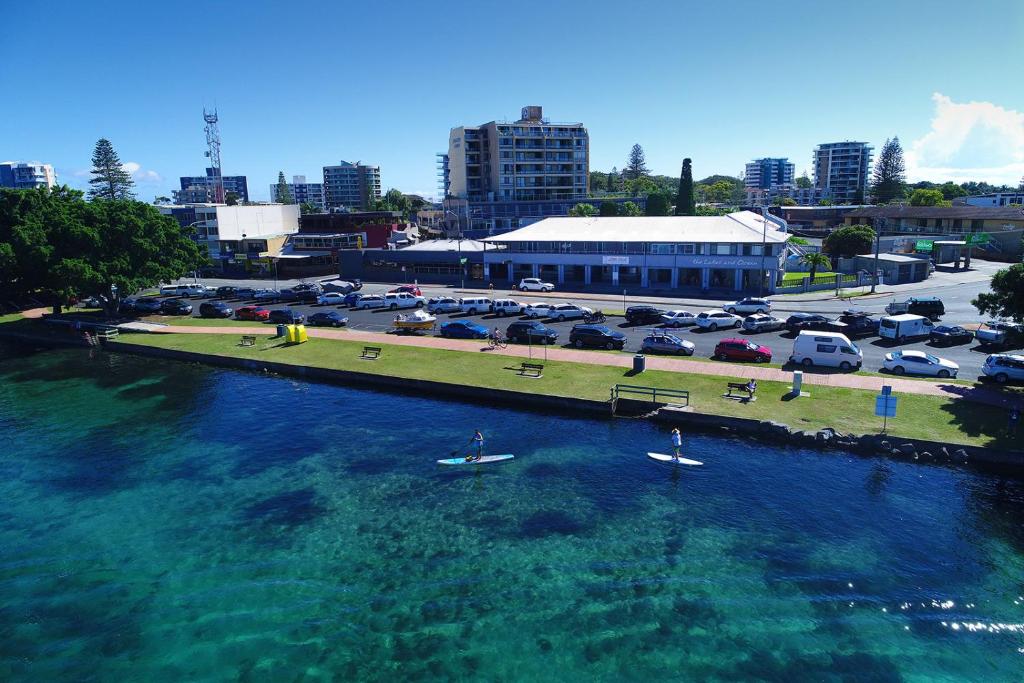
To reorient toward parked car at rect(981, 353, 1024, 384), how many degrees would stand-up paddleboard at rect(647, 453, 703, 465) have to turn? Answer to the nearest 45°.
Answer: approximately 135° to its right

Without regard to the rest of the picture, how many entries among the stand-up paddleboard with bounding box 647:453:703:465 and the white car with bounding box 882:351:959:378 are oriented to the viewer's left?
1

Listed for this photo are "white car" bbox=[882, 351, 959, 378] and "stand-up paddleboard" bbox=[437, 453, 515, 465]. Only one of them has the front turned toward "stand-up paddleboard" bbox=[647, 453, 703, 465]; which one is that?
"stand-up paddleboard" bbox=[437, 453, 515, 465]

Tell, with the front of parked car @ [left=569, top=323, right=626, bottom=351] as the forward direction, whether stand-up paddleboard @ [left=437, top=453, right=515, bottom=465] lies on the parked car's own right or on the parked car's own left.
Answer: on the parked car's own right

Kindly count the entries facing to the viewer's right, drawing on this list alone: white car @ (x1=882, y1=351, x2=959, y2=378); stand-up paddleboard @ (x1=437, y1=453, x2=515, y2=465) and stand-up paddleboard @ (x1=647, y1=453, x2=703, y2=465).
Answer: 2

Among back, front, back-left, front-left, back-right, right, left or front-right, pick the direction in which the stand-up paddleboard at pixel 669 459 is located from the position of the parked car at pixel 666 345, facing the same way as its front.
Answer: front-right

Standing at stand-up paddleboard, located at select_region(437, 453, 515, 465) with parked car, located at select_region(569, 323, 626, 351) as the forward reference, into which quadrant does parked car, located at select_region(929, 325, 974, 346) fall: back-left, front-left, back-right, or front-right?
front-right

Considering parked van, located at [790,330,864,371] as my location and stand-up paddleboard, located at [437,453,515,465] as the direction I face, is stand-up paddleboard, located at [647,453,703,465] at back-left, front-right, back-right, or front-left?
front-left
